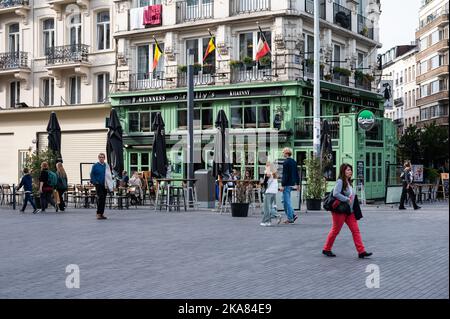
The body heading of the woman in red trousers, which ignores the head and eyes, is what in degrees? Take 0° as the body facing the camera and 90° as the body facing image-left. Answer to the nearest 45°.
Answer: approximately 270°

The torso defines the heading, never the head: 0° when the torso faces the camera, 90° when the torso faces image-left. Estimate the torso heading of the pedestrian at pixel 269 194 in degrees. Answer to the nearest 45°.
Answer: approximately 90°

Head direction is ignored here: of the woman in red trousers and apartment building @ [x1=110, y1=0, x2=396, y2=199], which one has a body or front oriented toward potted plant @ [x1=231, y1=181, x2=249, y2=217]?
the apartment building

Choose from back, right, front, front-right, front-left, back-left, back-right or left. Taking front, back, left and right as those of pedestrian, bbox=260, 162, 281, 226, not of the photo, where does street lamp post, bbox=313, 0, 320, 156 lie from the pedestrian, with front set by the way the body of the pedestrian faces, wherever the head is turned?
right

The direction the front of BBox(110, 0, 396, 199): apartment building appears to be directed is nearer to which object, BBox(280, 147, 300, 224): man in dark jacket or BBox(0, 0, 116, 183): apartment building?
the man in dark jacket

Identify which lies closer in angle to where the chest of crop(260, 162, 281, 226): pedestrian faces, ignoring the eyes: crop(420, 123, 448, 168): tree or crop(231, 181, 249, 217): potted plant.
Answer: the potted plant

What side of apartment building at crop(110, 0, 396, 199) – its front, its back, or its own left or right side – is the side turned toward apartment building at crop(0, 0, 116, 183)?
right

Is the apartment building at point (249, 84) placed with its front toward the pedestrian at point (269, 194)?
yes
